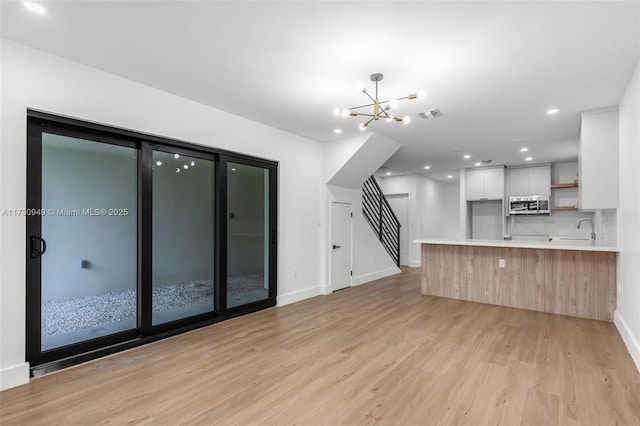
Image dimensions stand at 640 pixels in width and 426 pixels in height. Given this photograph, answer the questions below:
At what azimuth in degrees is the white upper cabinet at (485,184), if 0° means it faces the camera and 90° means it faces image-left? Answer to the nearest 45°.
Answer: approximately 0°

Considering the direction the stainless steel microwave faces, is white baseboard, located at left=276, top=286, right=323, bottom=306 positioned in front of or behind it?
in front

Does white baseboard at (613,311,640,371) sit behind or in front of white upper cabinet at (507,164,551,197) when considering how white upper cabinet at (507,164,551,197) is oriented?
in front

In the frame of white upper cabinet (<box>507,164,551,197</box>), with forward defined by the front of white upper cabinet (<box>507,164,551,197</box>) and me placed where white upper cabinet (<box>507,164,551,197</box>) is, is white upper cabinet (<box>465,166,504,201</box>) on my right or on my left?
on my right

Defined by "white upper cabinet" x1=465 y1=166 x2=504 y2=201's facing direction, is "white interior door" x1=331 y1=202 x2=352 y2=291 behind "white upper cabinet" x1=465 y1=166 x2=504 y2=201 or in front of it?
in front

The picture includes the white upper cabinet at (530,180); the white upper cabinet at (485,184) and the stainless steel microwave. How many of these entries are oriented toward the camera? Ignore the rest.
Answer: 3

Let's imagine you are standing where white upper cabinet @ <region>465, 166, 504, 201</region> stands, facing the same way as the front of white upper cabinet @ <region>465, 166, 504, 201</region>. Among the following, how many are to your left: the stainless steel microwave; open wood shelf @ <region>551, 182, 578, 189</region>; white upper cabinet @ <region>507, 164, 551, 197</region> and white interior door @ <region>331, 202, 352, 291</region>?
3

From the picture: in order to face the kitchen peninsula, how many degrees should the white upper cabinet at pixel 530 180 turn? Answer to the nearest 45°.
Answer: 0° — it already faces it

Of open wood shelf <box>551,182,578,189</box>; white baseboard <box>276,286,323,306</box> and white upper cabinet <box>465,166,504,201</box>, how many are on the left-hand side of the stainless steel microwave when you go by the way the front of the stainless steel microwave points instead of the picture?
1

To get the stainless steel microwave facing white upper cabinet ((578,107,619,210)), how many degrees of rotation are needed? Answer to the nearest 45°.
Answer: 0° — it already faces it

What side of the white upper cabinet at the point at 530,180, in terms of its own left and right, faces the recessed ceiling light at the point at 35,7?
front
